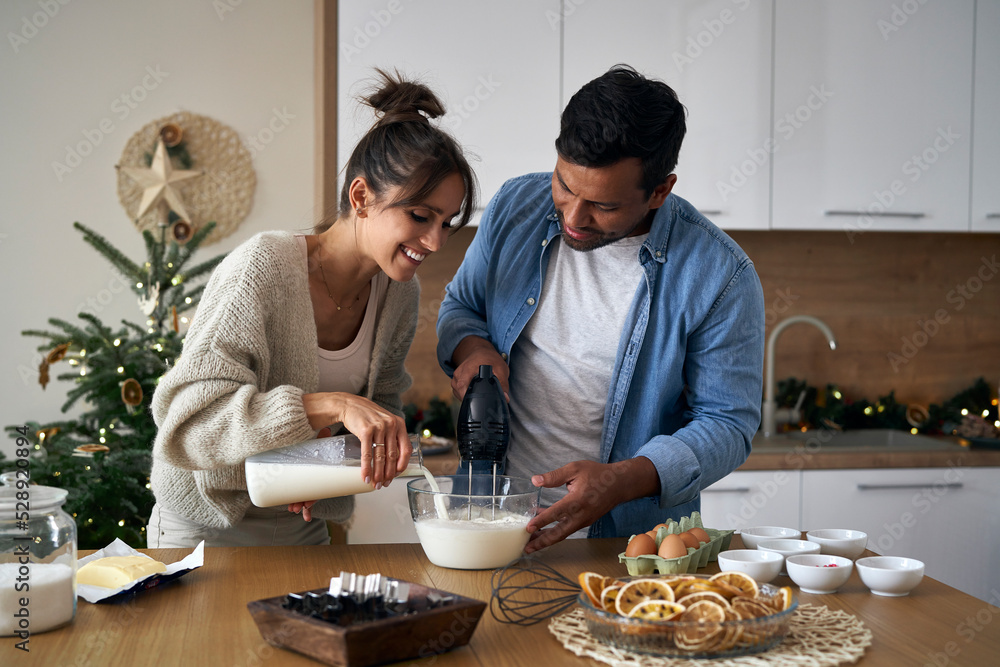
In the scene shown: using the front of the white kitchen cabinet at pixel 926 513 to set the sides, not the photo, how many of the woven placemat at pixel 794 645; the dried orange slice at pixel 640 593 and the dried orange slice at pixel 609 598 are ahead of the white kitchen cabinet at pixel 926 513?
3

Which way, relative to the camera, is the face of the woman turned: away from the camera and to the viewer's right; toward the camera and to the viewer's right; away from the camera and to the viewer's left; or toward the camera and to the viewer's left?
toward the camera and to the viewer's right

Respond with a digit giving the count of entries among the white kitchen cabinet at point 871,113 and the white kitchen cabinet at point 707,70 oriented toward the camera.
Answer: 2

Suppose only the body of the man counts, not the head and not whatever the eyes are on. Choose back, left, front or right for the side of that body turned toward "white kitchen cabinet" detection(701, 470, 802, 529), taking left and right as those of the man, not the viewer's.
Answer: back

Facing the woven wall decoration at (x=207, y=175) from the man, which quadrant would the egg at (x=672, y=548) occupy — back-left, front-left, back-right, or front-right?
back-left

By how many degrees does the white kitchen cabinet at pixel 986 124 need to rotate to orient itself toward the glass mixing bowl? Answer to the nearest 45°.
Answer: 0° — it already faces it

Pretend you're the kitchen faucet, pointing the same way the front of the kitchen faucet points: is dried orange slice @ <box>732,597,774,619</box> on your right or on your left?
on your right

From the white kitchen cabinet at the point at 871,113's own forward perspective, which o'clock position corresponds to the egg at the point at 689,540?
The egg is roughly at 12 o'clock from the white kitchen cabinet.

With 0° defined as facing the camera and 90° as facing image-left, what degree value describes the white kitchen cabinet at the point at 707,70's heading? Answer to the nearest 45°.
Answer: approximately 0°

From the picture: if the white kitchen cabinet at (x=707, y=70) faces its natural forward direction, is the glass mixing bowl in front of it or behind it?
in front

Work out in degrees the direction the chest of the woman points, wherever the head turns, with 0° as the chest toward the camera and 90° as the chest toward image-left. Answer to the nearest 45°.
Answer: approximately 315°

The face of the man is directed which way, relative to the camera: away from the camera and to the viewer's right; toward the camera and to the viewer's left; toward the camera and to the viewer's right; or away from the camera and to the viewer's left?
toward the camera and to the viewer's left
